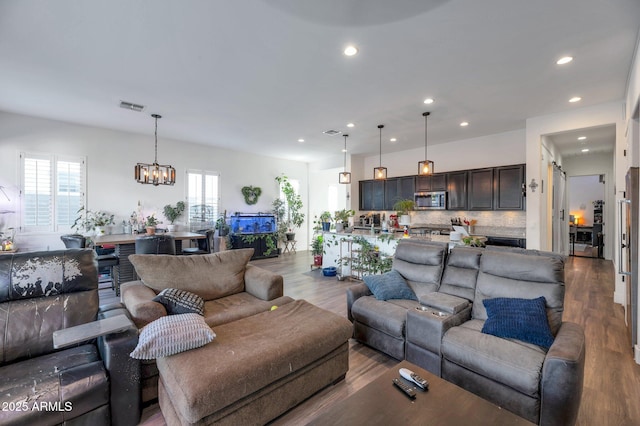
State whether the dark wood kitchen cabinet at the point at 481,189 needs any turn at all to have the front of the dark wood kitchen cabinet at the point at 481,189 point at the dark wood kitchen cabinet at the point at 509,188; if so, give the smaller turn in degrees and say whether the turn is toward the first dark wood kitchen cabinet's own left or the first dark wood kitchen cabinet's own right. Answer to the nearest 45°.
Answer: approximately 90° to the first dark wood kitchen cabinet's own left

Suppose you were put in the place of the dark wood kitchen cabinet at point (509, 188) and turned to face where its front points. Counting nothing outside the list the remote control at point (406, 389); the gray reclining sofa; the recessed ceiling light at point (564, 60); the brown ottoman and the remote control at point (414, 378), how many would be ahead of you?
5

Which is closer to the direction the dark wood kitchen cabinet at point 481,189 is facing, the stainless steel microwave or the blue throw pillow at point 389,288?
the blue throw pillow

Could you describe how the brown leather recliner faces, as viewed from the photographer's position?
facing the viewer and to the right of the viewer

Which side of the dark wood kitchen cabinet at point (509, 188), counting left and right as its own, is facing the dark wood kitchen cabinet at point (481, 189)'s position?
right

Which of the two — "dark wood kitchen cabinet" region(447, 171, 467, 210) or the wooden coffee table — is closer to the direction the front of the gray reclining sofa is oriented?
the wooden coffee table

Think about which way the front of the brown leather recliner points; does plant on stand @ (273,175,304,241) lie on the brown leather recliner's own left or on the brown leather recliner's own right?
on the brown leather recliner's own left

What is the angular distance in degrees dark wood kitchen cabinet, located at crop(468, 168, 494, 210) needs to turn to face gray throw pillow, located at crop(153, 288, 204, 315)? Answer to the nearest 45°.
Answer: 0° — it already faces it

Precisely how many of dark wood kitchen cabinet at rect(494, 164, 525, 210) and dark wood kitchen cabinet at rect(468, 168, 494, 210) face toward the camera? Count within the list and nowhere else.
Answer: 2

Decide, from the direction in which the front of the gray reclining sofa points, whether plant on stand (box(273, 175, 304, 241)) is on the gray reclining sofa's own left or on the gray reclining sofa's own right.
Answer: on the gray reclining sofa's own right

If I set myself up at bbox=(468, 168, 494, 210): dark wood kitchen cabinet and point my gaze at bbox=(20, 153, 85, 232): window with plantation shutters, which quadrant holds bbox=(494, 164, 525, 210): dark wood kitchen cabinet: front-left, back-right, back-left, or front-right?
back-left

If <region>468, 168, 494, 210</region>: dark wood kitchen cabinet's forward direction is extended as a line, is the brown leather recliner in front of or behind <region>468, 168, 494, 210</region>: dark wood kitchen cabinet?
in front

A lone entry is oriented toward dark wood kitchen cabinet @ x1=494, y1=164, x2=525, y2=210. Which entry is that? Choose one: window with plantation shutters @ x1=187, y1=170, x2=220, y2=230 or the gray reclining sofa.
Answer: the window with plantation shutters

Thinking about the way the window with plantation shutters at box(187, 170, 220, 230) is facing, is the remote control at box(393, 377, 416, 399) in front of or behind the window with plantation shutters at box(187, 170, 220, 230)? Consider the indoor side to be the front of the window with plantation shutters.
in front

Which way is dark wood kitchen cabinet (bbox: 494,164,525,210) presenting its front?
toward the camera
